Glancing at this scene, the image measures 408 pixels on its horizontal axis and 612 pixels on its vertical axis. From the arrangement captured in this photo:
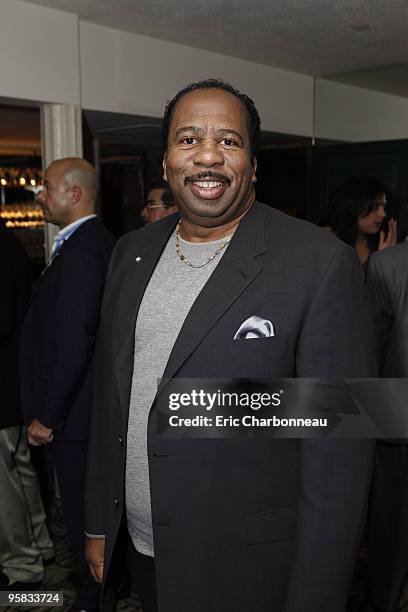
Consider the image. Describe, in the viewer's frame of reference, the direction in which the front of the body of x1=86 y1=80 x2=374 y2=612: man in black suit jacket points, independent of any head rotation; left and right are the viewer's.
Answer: facing the viewer and to the left of the viewer

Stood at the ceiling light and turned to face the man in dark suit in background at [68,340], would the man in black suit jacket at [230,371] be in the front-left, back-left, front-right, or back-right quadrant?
front-left

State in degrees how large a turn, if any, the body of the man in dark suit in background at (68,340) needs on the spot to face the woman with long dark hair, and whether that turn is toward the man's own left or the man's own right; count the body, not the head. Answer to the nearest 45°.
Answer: approximately 135° to the man's own right

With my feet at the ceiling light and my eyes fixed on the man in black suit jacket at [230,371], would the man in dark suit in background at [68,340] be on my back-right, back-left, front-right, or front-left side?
front-right

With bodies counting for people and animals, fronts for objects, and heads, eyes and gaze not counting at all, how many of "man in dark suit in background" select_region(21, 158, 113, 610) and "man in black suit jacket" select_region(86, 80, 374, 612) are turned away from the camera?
0

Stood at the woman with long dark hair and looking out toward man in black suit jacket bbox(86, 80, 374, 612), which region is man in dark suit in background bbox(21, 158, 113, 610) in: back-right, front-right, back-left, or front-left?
front-right

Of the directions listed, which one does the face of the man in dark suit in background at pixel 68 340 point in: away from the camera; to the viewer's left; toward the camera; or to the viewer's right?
to the viewer's left

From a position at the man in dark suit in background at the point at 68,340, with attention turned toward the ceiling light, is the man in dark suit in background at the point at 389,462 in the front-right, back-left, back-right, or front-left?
front-right

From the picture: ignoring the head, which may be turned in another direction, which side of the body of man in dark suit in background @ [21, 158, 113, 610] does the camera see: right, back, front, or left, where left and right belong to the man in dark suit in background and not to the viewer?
left

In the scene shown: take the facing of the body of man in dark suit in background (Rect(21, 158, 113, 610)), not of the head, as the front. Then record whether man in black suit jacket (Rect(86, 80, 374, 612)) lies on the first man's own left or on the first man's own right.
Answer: on the first man's own left

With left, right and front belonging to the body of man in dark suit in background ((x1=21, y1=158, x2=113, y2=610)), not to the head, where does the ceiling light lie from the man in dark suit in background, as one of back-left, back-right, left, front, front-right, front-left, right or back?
back-right
